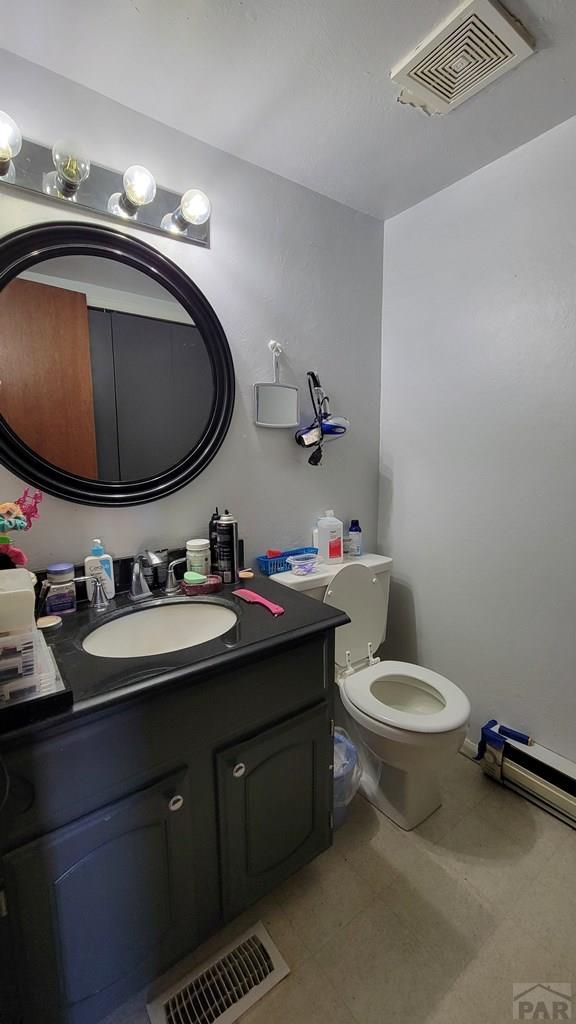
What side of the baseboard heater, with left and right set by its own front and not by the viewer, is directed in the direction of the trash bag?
front

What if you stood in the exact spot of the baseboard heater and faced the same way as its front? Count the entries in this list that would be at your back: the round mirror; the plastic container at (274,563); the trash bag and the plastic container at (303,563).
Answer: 0

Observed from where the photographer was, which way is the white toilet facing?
facing the viewer and to the right of the viewer

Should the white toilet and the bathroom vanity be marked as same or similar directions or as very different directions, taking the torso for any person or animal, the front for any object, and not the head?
same or similar directions

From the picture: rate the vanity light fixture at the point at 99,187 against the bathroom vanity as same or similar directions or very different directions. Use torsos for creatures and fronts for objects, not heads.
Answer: same or similar directions

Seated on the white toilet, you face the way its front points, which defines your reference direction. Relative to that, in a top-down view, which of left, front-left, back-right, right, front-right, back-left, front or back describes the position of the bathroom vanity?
right

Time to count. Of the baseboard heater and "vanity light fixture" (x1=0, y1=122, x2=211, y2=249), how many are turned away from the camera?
0

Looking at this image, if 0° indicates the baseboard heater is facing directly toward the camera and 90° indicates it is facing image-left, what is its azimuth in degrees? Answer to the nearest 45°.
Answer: approximately 45°

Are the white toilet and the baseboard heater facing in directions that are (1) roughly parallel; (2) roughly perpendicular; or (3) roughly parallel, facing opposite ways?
roughly perpendicular

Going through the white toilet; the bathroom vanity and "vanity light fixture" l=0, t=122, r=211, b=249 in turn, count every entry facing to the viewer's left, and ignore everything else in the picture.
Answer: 0

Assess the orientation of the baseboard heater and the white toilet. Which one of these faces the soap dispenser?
the baseboard heater

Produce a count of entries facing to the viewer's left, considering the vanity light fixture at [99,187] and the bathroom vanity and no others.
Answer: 0

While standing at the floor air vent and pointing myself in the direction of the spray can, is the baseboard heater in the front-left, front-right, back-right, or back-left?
front-right
